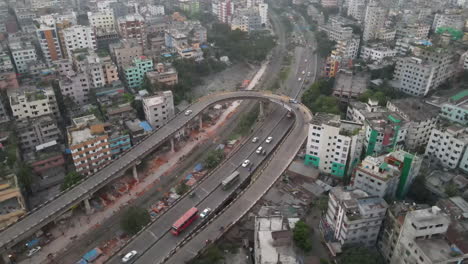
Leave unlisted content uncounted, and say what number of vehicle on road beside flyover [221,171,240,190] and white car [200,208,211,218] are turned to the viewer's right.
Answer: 0

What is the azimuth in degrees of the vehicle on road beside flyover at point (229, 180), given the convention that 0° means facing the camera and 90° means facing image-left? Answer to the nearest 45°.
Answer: approximately 45°

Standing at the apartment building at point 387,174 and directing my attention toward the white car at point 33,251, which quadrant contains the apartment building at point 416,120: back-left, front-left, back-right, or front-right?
back-right

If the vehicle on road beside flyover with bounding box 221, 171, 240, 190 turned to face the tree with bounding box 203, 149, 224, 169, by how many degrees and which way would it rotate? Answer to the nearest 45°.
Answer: approximately 135° to its right

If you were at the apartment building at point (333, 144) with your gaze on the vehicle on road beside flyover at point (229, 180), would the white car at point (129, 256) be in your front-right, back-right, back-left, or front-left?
front-left

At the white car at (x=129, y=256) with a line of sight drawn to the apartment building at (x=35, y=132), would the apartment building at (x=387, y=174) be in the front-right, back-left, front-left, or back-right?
back-right

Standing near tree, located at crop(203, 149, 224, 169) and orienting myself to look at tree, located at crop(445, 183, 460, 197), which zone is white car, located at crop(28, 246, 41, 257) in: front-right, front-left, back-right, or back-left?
back-right

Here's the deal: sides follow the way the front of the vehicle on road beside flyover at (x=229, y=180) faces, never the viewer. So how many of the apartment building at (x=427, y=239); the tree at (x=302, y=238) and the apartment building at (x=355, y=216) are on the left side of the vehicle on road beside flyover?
3
